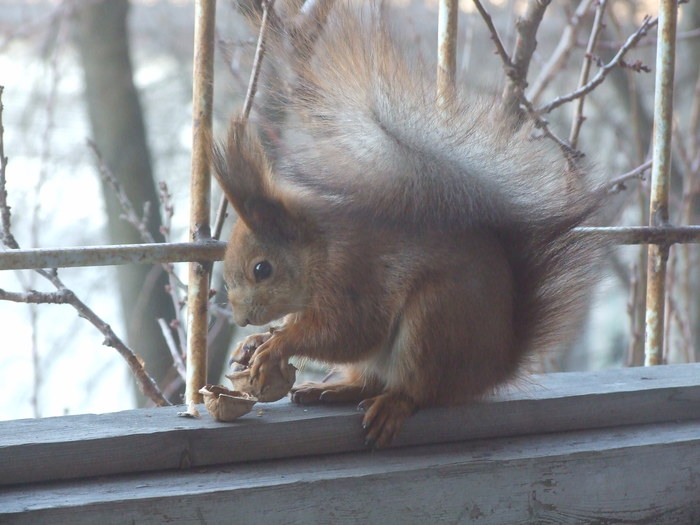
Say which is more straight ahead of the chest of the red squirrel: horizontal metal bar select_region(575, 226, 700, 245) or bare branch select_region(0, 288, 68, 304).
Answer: the bare branch

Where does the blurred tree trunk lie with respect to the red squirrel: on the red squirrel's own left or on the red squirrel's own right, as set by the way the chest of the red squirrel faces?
on the red squirrel's own right

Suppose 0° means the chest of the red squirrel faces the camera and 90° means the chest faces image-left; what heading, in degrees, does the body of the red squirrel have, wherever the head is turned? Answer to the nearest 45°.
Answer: approximately 90°

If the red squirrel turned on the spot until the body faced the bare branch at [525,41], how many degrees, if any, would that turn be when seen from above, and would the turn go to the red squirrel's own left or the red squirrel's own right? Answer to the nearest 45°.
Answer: approximately 135° to the red squirrel's own right

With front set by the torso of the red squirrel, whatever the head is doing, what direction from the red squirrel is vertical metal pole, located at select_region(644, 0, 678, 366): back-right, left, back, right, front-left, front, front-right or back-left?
back-right

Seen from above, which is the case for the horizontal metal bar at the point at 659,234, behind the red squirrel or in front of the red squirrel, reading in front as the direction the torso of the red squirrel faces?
behind

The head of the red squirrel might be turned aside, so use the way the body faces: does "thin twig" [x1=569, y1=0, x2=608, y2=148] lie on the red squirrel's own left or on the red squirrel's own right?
on the red squirrel's own right

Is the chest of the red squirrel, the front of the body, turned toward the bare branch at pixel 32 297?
yes
